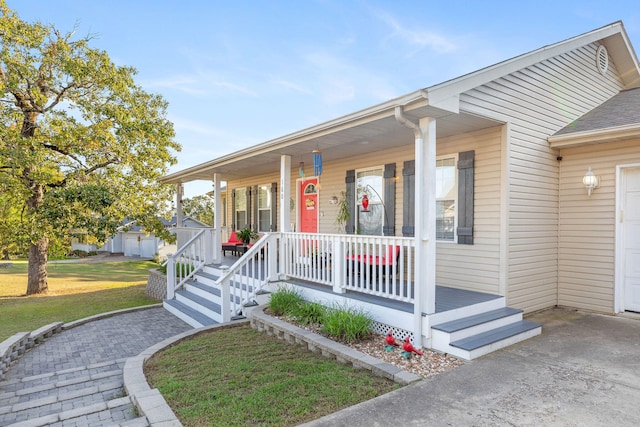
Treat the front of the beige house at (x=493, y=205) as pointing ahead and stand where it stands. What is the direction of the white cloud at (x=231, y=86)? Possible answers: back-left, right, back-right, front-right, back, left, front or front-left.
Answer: right

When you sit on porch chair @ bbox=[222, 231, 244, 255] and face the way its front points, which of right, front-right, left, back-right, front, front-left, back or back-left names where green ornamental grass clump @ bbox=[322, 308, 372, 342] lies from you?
front-left

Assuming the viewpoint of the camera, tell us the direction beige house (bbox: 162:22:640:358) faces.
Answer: facing the viewer and to the left of the viewer

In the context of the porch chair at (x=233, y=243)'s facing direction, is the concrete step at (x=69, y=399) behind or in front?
in front

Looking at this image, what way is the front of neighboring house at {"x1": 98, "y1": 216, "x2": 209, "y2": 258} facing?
toward the camera

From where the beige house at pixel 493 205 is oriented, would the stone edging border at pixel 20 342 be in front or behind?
in front

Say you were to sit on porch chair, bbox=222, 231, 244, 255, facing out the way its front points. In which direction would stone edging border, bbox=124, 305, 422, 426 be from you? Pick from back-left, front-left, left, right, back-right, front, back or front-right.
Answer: front-left

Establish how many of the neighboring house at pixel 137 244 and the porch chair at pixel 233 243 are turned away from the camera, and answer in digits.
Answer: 0

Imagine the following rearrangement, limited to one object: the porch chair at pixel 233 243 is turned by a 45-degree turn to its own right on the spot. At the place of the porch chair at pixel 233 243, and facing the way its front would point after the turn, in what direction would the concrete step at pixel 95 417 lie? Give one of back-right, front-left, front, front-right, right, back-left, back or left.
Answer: left

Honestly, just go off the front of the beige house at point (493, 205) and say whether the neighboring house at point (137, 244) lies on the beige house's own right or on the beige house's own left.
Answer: on the beige house's own right

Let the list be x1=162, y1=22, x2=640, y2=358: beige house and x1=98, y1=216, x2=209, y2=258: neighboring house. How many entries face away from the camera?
0

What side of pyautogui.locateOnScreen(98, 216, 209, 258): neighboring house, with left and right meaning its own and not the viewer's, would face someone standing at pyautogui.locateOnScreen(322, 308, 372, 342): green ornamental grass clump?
front

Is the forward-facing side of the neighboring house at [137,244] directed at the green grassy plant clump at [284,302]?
yes
